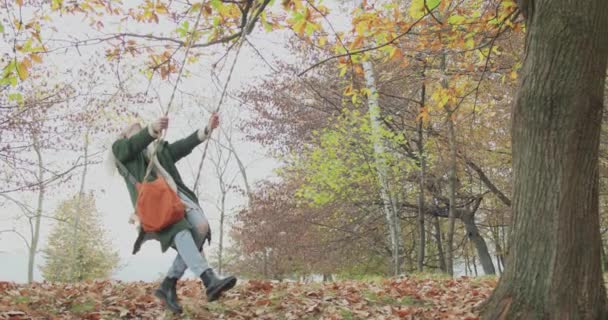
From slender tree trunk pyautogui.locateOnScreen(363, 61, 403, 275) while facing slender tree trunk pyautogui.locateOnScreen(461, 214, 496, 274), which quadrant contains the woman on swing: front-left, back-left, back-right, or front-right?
back-right

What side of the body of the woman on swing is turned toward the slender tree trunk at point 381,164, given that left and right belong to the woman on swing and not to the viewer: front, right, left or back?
left

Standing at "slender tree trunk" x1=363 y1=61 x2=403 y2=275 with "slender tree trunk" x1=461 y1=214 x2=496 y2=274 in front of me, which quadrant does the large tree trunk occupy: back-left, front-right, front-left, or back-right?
back-right

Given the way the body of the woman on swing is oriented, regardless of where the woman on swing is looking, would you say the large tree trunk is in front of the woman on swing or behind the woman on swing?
in front

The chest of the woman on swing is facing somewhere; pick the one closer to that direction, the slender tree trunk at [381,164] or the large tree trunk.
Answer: the large tree trunk

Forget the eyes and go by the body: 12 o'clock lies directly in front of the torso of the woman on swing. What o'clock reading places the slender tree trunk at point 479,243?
The slender tree trunk is roughly at 9 o'clock from the woman on swing.

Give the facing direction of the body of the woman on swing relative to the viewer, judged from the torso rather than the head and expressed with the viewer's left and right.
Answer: facing the viewer and to the right of the viewer

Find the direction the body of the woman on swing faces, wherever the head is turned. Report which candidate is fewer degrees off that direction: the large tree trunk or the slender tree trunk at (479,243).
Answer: the large tree trunk
